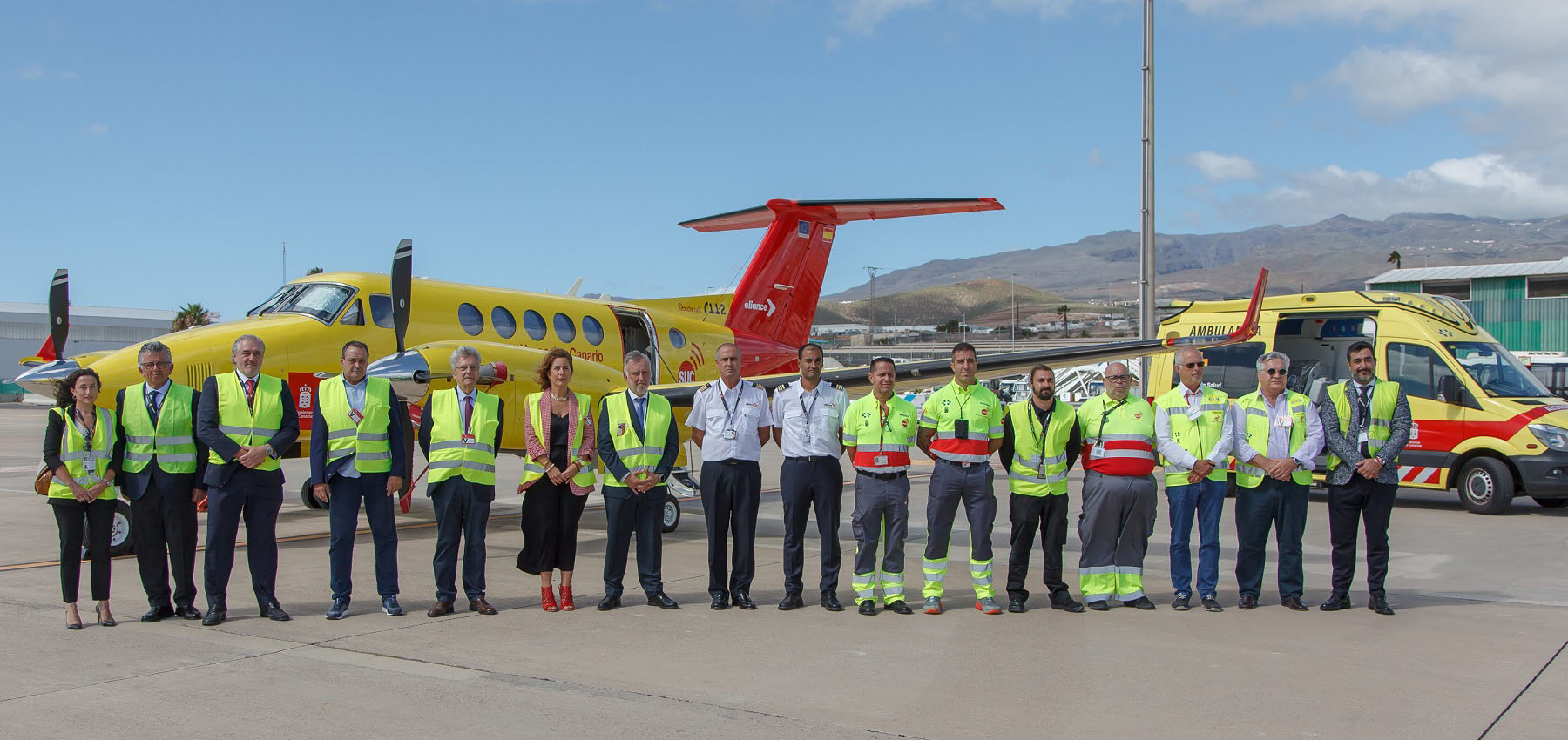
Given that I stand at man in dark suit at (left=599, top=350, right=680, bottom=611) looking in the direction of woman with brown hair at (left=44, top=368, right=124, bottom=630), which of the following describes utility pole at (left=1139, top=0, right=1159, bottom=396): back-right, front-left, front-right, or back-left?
back-right

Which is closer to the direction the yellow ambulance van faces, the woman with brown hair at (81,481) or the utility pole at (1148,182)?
the woman with brown hair

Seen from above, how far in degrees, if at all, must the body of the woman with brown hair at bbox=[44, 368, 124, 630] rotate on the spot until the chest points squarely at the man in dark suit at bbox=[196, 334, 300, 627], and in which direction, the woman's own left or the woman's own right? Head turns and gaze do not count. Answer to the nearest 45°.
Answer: approximately 90° to the woman's own left

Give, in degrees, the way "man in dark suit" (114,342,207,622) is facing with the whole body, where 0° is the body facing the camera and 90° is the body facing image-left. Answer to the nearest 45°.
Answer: approximately 0°

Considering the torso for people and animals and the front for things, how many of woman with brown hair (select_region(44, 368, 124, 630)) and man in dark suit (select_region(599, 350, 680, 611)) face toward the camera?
2

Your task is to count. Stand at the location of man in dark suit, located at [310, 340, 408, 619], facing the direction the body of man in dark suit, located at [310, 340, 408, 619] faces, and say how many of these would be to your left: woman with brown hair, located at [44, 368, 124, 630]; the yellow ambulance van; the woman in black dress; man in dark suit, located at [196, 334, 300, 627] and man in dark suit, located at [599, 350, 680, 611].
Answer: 3

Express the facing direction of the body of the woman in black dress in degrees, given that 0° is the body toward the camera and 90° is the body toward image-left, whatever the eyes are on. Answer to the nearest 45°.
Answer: approximately 0°

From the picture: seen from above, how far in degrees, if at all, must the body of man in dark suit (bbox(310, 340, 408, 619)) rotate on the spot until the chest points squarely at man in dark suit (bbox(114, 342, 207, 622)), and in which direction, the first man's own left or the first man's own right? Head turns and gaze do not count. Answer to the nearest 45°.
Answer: approximately 90° to the first man's own right
